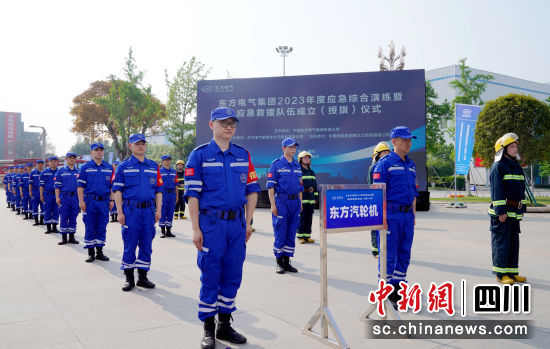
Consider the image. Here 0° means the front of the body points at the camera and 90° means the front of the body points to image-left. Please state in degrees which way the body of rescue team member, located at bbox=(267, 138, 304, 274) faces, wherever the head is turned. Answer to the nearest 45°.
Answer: approximately 315°

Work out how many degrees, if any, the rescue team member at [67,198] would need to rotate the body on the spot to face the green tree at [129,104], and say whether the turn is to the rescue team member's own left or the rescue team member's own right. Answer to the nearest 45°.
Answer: approximately 135° to the rescue team member's own left

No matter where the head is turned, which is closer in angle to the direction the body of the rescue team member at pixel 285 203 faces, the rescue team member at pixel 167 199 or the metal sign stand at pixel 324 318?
the metal sign stand

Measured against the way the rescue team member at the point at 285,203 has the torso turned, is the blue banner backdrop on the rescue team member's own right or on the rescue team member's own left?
on the rescue team member's own left

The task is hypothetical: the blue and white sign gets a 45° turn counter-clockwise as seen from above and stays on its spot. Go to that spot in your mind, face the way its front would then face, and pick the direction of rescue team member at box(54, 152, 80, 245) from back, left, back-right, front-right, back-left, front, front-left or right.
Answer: back

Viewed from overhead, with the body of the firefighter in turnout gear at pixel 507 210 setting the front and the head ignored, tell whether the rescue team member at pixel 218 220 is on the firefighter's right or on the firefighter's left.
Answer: on the firefighter's right
